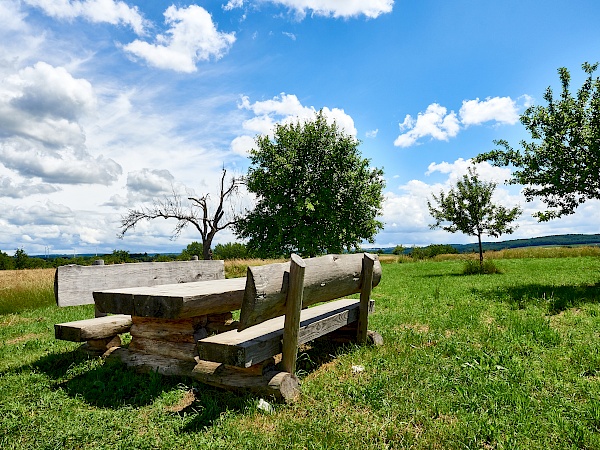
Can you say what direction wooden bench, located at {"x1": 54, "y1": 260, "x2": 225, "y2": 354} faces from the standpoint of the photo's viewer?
facing the viewer and to the right of the viewer

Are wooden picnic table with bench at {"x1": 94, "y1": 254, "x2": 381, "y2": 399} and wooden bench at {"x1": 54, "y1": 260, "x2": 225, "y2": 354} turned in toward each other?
yes

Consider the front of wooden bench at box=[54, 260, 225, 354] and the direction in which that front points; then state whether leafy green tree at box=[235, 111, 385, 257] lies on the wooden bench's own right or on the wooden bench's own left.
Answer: on the wooden bench's own left

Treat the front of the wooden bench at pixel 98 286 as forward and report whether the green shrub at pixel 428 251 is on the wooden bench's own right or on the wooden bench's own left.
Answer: on the wooden bench's own left

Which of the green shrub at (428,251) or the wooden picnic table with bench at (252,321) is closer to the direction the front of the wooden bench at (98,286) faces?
the wooden picnic table with bench

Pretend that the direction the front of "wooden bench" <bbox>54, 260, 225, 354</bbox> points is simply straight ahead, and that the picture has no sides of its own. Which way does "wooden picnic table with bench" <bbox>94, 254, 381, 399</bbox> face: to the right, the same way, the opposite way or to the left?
the opposite way

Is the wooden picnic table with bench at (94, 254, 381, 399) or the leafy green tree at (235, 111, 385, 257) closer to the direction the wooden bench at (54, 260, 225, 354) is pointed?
the wooden picnic table with bench

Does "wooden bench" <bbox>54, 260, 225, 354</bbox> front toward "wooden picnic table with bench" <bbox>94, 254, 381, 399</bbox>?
yes

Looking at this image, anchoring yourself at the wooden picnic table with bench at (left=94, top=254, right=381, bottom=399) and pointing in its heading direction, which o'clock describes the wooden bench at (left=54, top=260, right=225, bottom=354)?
the wooden bench at (left=54, top=260, right=225, bottom=354) is roughly at 12 o'clock from the wooden picnic table with bench at (left=94, top=254, right=381, bottom=399).
